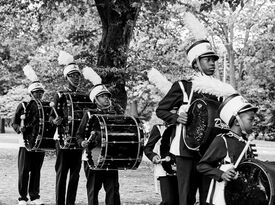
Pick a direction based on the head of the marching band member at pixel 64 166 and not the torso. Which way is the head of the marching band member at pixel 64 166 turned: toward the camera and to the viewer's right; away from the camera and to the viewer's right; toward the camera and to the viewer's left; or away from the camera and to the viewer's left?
toward the camera and to the viewer's right

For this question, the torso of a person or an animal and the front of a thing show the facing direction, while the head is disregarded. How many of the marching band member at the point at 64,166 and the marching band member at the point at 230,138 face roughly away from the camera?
0

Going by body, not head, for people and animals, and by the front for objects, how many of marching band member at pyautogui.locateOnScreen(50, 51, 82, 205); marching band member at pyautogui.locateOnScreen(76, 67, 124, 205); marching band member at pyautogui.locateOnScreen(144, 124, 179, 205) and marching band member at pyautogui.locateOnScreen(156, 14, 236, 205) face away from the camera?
0

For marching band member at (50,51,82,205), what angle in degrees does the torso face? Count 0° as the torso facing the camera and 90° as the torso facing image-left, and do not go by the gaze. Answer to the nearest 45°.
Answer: approximately 315°

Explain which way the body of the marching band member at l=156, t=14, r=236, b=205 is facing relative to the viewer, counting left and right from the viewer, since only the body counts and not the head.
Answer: facing the viewer and to the right of the viewer

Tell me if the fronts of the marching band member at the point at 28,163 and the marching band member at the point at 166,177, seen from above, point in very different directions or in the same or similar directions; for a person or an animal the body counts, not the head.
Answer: same or similar directions
